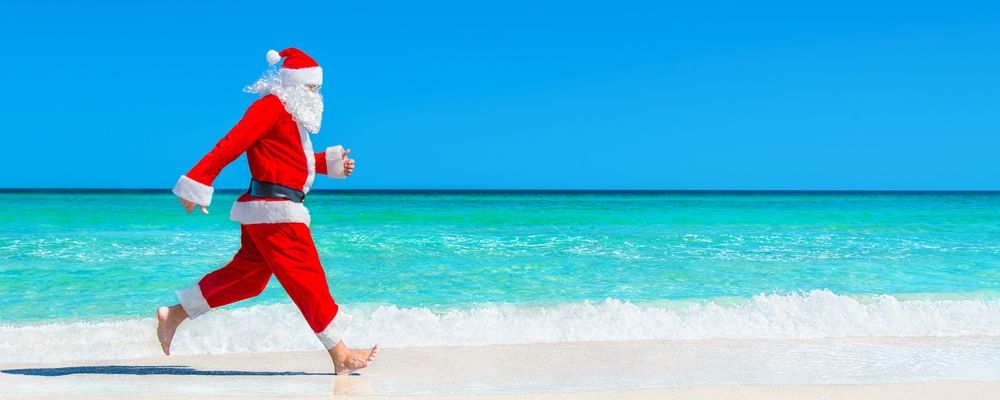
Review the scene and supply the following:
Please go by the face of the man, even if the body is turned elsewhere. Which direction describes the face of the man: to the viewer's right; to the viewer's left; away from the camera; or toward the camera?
to the viewer's right

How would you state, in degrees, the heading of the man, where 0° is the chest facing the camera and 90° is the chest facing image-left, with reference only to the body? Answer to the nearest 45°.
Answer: approximately 270°
